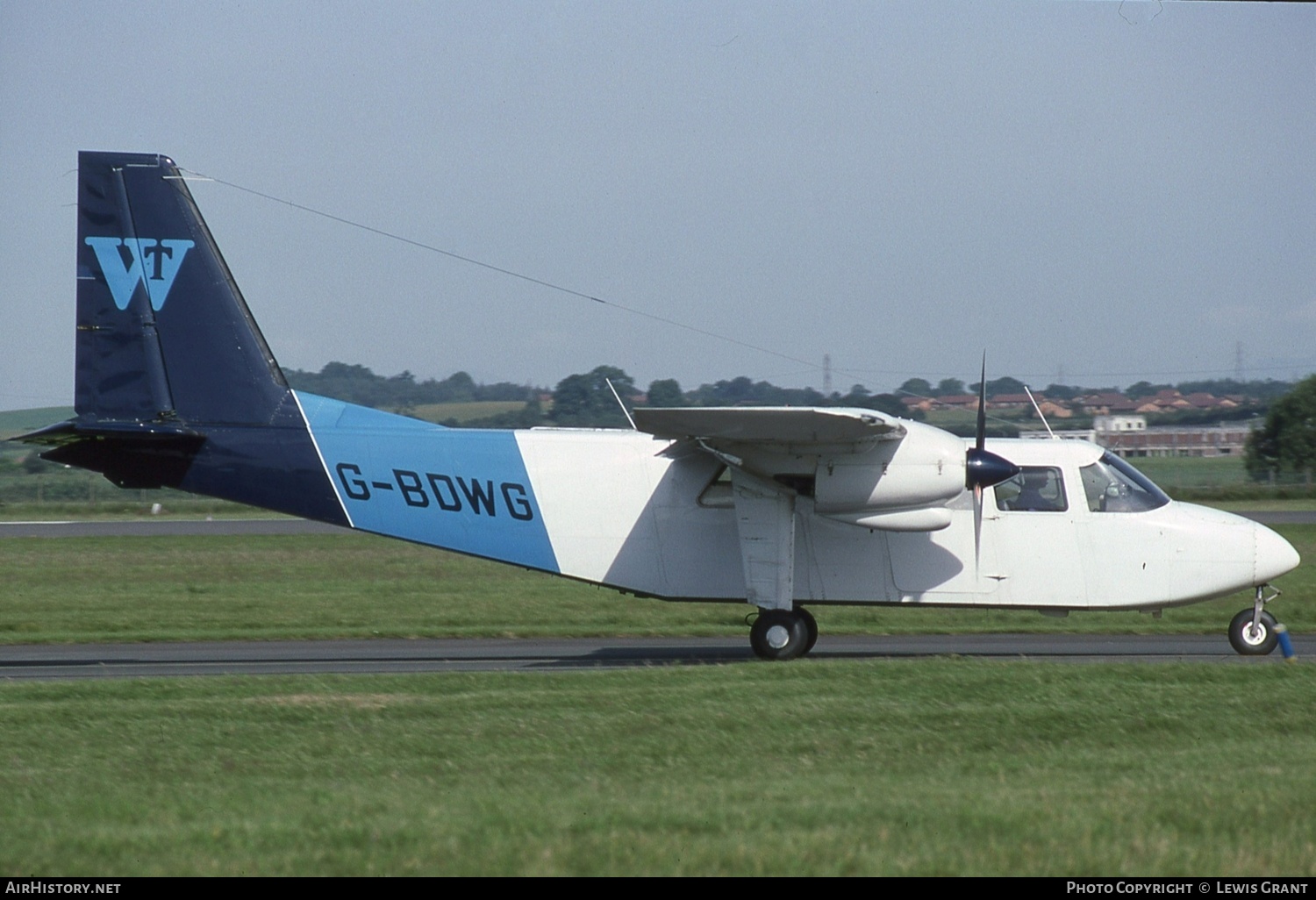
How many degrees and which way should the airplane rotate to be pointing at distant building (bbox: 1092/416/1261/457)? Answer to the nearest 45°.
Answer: approximately 45° to its left

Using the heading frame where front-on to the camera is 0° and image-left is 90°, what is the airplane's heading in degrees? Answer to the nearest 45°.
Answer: approximately 270°

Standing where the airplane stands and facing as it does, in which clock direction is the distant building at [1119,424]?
The distant building is roughly at 10 o'clock from the airplane.
